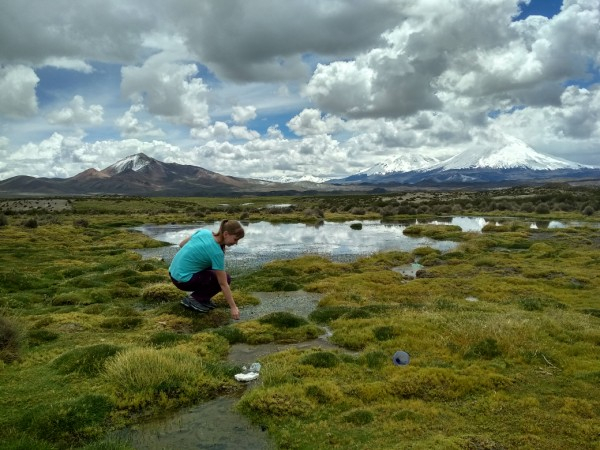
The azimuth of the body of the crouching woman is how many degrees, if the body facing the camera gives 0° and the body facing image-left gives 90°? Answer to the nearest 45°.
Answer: approximately 270°

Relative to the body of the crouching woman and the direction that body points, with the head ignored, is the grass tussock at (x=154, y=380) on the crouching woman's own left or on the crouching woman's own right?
on the crouching woman's own right

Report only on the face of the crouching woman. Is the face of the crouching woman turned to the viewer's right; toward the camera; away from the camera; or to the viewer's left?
to the viewer's right
